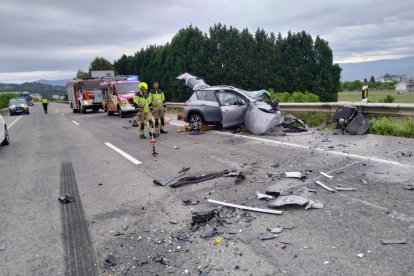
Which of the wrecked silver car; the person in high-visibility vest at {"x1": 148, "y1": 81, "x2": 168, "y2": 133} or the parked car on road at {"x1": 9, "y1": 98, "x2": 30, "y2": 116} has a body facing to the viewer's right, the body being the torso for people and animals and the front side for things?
the wrecked silver car

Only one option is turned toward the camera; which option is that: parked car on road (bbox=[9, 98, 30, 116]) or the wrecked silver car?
the parked car on road

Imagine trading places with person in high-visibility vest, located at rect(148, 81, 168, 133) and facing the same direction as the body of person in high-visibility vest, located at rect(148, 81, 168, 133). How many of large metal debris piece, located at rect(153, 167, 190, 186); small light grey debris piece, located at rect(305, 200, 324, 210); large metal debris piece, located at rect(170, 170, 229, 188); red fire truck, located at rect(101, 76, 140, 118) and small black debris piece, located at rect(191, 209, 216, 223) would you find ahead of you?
4

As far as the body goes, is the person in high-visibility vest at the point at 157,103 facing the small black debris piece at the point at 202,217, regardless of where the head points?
yes

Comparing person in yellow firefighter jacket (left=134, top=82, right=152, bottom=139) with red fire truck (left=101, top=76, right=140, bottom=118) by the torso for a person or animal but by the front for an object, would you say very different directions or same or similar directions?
same or similar directions

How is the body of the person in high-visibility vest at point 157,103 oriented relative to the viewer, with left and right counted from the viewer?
facing the viewer

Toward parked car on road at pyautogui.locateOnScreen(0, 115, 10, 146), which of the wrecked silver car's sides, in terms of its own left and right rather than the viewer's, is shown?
back

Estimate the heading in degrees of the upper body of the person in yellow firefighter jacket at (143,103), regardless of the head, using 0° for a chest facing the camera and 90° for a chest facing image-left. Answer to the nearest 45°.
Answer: approximately 315°

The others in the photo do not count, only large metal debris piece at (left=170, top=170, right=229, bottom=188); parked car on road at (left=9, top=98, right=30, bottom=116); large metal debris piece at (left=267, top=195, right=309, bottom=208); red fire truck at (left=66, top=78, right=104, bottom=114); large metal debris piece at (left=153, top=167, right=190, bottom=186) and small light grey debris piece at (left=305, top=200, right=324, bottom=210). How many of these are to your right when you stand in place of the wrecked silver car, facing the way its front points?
4

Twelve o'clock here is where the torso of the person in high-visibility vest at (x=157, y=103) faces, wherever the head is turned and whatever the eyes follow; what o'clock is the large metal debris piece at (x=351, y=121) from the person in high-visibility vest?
The large metal debris piece is roughly at 10 o'clock from the person in high-visibility vest.

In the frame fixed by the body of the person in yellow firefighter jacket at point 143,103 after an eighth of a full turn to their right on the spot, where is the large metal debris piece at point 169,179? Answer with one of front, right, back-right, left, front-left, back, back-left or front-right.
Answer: front

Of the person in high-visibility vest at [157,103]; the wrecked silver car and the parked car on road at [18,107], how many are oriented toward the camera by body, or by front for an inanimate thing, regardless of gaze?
2

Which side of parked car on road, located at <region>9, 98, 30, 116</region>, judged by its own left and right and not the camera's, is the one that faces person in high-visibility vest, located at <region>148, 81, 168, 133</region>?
front

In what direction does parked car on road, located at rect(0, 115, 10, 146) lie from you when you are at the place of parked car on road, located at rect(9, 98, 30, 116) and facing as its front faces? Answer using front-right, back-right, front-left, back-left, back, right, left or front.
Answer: front

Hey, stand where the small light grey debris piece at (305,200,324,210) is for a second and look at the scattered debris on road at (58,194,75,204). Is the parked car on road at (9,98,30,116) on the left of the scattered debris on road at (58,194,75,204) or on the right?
right

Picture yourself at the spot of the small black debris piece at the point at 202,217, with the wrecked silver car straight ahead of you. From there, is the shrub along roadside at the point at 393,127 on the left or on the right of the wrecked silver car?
right

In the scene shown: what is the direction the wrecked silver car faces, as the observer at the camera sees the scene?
facing to the right of the viewer

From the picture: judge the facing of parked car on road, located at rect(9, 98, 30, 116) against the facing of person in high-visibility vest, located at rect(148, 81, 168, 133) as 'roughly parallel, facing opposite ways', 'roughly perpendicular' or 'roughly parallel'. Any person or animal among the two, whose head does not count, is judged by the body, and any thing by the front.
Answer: roughly parallel

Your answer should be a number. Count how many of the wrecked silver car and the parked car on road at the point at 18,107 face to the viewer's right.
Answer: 1
